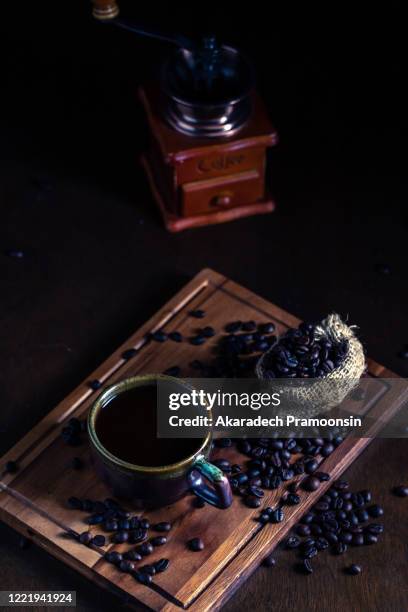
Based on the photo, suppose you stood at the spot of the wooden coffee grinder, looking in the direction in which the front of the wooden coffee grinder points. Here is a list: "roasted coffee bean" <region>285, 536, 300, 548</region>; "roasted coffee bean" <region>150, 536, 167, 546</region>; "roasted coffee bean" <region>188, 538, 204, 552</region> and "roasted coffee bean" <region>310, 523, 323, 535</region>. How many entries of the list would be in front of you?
4

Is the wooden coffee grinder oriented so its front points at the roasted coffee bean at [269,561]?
yes

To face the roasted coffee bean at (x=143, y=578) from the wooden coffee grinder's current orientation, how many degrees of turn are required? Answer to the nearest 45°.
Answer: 0° — it already faces it

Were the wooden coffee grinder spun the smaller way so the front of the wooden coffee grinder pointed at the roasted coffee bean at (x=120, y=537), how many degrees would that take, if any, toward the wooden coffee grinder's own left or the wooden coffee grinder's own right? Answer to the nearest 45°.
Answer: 0° — it already faces it

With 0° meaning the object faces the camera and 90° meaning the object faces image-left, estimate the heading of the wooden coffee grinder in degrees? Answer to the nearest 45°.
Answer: approximately 0°
